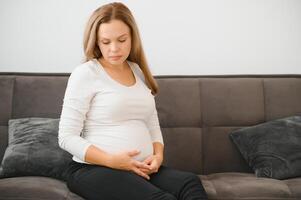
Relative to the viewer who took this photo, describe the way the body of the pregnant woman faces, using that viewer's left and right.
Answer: facing the viewer and to the right of the viewer

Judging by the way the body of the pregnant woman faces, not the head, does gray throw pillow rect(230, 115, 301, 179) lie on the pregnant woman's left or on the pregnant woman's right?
on the pregnant woman's left

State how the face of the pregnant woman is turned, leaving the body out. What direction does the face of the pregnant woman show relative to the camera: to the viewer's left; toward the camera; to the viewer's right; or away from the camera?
toward the camera

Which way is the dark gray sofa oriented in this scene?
toward the camera

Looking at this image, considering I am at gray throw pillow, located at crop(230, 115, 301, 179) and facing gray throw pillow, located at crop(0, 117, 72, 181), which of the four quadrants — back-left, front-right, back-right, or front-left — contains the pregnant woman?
front-left

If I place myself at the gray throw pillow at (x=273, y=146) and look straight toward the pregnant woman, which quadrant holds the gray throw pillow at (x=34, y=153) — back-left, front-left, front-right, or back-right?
front-right
